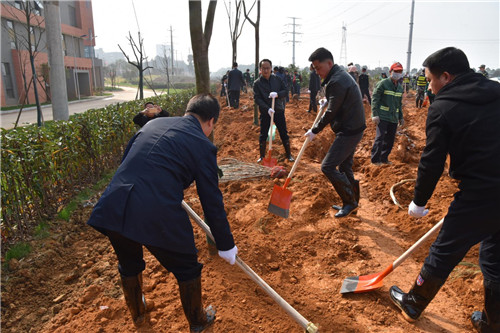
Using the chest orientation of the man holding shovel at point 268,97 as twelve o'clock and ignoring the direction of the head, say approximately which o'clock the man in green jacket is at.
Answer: The man in green jacket is roughly at 9 o'clock from the man holding shovel.

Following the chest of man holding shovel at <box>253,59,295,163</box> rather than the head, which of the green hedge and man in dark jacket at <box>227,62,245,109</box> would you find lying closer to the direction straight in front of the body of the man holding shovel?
the green hedge

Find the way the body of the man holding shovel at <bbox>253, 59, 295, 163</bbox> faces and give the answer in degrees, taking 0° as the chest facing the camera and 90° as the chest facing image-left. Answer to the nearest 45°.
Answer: approximately 0°

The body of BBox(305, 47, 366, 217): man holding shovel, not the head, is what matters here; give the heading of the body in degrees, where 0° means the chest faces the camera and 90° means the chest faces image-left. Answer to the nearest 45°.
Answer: approximately 90°

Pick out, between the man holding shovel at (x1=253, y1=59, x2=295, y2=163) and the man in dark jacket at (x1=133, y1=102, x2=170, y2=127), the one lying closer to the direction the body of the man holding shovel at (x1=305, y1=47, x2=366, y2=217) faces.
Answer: the man in dark jacket

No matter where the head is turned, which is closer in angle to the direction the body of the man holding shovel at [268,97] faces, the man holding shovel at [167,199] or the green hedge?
the man holding shovel

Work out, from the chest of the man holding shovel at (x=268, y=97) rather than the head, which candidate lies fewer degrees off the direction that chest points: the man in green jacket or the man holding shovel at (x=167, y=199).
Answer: the man holding shovel

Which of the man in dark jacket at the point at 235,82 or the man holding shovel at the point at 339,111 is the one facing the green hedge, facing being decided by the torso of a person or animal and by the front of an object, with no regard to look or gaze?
the man holding shovel

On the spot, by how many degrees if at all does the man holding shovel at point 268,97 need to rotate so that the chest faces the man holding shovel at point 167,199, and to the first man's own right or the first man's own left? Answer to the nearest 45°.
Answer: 0° — they already face them

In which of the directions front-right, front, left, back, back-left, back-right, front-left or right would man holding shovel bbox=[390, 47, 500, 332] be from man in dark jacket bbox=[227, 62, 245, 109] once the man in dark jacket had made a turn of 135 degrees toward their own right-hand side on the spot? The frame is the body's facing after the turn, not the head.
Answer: front-right

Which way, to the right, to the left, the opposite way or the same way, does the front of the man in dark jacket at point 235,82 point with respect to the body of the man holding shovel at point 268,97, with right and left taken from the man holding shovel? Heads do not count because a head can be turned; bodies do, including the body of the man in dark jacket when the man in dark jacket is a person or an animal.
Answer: the opposite way

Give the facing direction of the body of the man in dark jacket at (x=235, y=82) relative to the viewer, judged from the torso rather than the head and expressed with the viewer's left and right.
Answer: facing away from the viewer
